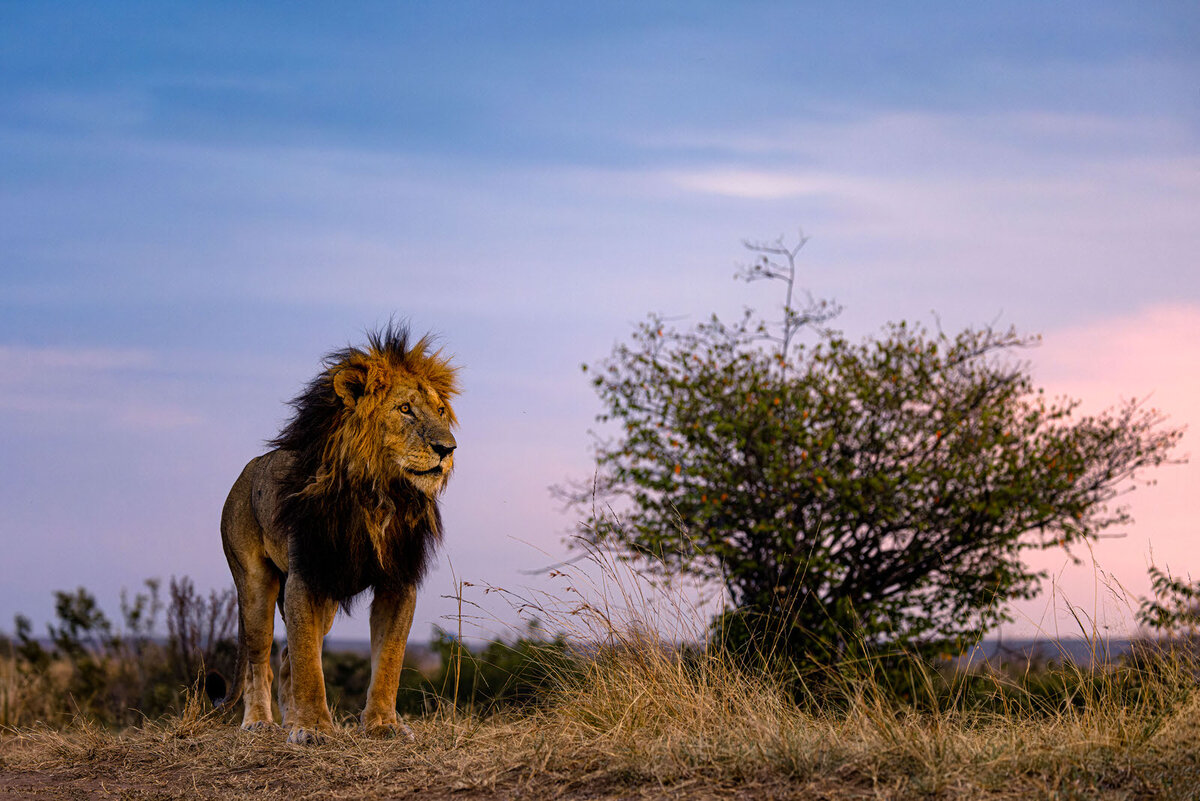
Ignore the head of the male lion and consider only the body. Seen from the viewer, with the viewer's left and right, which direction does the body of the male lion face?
facing the viewer and to the right of the viewer
